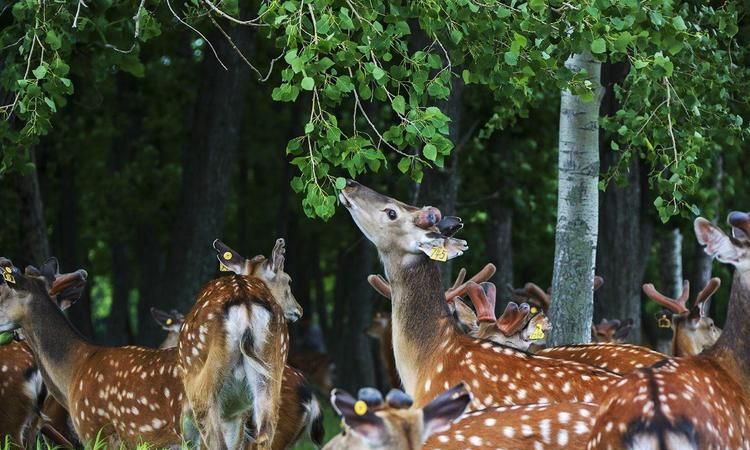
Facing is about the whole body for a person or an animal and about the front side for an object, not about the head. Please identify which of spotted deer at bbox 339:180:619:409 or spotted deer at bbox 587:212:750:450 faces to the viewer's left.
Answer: spotted deer at bbox 339:180:619:409

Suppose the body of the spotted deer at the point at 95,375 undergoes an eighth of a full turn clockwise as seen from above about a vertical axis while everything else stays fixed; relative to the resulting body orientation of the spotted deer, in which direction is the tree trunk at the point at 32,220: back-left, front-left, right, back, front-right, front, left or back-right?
front-right

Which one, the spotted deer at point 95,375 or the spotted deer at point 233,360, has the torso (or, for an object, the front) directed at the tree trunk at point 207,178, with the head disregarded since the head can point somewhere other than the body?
the spotted deer at point 233,360

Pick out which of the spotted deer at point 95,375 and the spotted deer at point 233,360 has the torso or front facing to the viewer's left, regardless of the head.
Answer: the spotted deer at point 95,375

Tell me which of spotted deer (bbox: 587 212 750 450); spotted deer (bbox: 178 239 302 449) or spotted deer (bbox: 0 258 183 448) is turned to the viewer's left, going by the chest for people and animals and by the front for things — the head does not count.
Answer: spotted deer (bbox: 0 258 183 448)

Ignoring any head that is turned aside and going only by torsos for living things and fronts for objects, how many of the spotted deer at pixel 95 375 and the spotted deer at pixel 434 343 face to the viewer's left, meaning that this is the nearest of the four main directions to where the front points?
2

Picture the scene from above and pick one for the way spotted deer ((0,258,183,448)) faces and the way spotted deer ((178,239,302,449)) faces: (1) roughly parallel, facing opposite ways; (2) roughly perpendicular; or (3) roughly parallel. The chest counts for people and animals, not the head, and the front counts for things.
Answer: roughly perpendicular

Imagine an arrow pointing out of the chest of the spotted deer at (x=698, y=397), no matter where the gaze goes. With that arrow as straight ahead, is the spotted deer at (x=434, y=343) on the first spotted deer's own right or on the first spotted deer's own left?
on the first spotted deer's own left

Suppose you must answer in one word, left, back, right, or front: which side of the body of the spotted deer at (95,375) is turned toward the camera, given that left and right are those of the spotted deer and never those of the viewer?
left

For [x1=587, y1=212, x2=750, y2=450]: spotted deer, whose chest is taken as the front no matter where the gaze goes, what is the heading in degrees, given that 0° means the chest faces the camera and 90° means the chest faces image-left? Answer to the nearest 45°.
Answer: approximately 225°

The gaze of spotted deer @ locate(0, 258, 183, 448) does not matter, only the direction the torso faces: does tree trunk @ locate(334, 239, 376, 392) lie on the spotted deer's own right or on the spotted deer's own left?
on the spotted deer's own right

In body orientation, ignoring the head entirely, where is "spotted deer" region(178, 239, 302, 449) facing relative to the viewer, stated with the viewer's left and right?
facing away from the viewer

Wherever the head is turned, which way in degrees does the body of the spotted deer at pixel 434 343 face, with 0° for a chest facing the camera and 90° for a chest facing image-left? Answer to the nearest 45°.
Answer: approximately 90°
